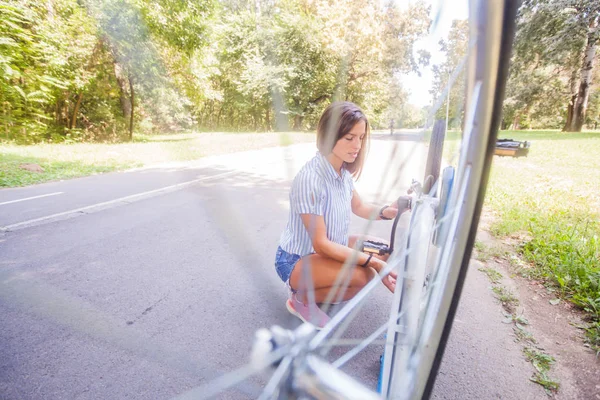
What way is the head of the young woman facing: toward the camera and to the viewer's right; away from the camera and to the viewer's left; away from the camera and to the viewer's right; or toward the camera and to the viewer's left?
toward the camera and to the viewer's right

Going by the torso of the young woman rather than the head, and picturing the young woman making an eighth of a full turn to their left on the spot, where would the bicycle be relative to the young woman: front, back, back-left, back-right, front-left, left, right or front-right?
right

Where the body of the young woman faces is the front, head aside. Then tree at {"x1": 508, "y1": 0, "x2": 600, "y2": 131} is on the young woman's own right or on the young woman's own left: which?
on the young woman's own left

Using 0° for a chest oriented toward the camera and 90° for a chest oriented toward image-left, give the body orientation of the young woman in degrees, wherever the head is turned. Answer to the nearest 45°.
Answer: approximately 315°
